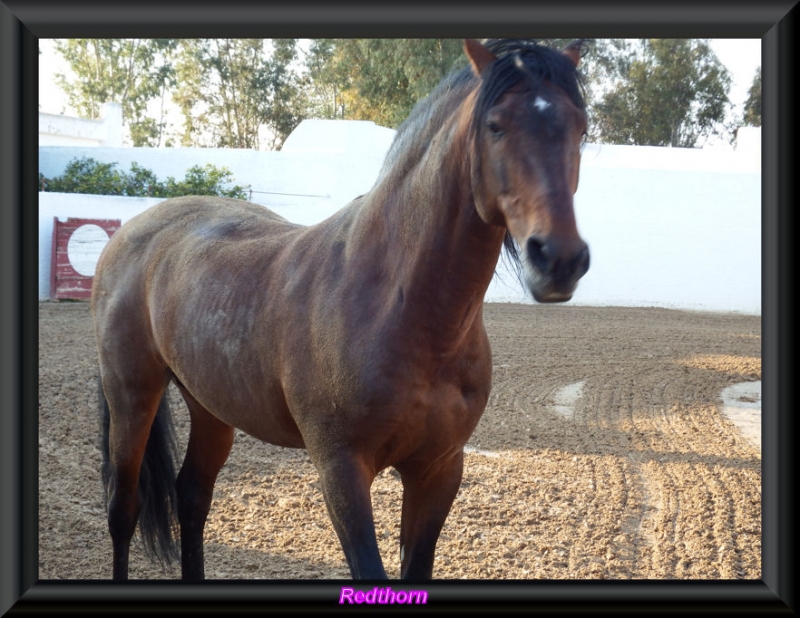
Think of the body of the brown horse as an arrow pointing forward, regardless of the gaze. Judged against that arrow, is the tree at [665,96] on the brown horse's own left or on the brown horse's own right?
on the brown horse's own left

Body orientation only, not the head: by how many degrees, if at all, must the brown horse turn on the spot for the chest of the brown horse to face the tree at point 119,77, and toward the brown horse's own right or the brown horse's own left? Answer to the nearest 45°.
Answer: approximately 135° to the brown horse's own left

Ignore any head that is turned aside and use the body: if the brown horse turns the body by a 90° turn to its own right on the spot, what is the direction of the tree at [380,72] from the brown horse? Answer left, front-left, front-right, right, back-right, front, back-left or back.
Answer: back-right

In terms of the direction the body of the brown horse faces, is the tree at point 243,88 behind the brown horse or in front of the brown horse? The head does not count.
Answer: behind

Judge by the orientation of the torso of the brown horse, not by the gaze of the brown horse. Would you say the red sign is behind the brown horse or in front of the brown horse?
behind

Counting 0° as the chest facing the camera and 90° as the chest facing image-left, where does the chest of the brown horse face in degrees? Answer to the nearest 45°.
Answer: approximately 315°

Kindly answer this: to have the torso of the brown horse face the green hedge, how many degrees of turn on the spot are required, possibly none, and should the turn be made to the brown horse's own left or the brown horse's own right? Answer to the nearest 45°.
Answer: approximately 135° to the brown horse's own left
